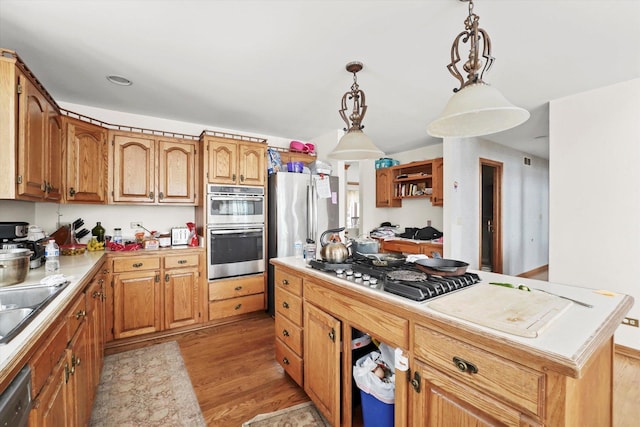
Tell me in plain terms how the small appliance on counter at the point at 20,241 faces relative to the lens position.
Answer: facing the viewer and to the right of the viewer

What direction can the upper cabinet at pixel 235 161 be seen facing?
toward the camera

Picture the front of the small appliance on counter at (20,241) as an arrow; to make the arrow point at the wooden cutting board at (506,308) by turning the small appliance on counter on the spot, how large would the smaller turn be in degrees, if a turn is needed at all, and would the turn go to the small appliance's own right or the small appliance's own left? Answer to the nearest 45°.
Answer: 0° — it already faces it

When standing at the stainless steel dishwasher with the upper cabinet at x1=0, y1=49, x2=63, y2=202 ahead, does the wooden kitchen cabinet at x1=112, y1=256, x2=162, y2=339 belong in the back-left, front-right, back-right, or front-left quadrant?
front-right

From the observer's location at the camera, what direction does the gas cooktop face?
facing the viewer and to the left of the viewer

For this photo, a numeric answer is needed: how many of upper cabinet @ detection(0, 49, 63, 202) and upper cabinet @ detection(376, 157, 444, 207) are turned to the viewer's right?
1

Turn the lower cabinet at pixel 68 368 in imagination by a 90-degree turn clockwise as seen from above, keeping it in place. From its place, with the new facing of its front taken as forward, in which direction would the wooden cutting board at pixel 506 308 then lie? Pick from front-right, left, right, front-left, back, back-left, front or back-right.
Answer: front-left

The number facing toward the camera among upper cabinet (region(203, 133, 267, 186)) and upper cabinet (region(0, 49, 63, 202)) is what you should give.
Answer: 1

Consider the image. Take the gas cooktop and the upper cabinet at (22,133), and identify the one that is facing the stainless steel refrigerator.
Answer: the upper cabinet

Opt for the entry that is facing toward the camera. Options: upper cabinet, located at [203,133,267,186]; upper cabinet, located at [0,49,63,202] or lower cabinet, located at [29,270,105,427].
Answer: upper cabinet, located at [203,133,267,186]

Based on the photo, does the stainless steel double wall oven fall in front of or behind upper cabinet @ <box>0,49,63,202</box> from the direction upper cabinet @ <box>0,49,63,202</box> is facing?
in front

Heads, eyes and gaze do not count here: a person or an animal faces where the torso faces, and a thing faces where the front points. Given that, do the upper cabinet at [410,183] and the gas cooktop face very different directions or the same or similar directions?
same or similar directions
